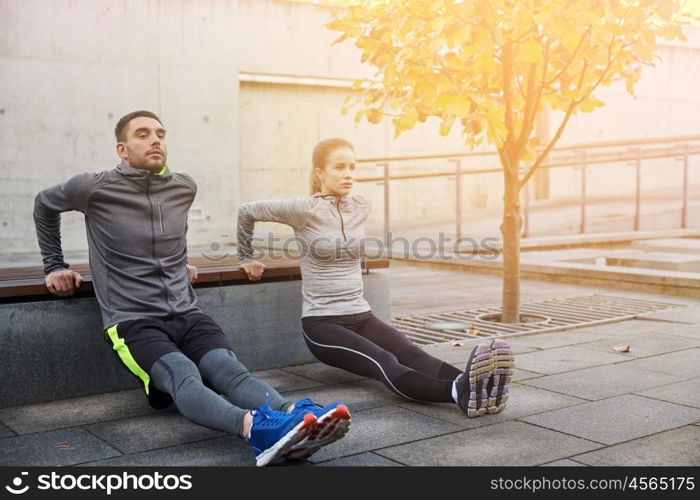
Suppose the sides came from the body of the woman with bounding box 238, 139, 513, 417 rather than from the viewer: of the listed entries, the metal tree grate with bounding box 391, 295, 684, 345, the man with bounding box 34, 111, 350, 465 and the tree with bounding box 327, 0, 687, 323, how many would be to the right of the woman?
1

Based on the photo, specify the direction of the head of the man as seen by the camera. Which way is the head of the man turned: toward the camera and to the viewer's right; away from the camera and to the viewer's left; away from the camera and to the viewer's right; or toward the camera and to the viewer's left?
toward the camera and to the viewer's right

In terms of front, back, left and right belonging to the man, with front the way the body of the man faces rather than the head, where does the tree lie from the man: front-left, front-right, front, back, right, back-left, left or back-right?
left

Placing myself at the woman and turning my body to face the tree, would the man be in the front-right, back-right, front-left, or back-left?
back-left

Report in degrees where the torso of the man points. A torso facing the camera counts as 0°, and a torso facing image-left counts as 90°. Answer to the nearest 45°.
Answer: approximately 315°

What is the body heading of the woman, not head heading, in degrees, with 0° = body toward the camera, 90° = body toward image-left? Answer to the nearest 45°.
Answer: approximately 315°

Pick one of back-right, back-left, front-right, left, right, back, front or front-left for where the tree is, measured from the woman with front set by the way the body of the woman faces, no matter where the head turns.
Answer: left

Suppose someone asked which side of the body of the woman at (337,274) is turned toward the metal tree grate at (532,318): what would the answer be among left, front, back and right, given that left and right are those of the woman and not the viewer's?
left

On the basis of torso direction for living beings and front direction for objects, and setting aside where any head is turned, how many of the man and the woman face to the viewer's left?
0

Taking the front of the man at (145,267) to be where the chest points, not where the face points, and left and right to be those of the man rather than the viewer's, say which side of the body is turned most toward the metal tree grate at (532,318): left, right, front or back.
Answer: left

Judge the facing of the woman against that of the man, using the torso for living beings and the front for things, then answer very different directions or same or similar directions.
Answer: same or similar directions
